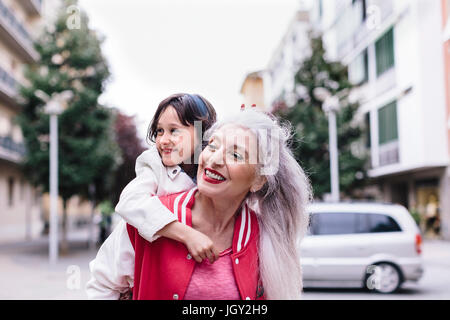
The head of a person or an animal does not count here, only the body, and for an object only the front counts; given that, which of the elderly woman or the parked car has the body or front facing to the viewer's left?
the parked car

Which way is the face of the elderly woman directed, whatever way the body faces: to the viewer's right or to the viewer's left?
to the viewer's left

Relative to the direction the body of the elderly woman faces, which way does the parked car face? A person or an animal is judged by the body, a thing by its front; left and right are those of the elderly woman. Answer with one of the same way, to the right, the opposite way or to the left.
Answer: to the right

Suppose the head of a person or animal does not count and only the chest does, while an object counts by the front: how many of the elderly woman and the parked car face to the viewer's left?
1

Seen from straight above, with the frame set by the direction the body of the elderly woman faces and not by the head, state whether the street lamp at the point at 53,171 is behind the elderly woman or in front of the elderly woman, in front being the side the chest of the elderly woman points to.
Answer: behind

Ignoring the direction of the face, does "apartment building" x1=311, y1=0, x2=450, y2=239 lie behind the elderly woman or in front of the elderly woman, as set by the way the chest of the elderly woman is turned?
behind

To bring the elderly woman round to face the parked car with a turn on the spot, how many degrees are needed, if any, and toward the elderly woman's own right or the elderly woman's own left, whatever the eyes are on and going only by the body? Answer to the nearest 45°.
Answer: approximately 180°

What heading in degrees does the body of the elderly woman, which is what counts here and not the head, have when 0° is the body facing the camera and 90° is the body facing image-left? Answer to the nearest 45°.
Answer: approximately 0°

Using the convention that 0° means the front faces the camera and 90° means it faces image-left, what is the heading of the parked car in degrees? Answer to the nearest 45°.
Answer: approximately 90°
